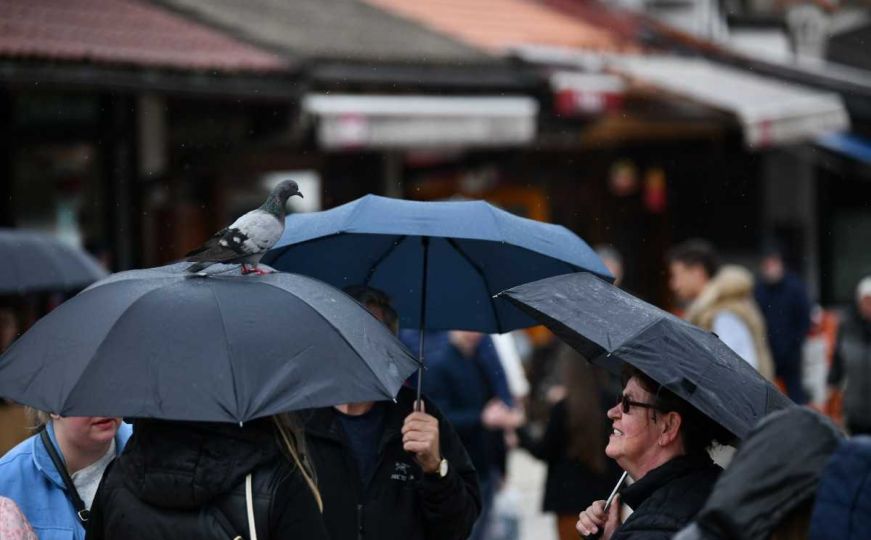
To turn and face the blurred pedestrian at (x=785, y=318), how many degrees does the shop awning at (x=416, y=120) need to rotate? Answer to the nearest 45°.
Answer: approximately 90° to its left

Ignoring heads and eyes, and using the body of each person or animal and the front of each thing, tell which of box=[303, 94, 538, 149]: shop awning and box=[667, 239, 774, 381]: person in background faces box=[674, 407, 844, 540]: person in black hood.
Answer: the shop awning

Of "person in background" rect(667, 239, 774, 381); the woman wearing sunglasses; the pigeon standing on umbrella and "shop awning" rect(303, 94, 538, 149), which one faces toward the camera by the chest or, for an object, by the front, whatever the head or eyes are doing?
the shop awning

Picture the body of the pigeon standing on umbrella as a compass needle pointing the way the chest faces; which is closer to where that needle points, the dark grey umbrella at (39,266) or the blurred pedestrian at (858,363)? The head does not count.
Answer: the blurred pedestrian

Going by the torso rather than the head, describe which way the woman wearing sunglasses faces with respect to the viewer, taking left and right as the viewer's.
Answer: facing to the left of the viewer

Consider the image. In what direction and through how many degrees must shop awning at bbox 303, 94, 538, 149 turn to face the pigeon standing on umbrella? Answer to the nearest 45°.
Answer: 0° — it already faces it

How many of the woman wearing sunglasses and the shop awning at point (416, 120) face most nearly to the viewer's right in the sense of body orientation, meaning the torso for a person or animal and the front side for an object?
0

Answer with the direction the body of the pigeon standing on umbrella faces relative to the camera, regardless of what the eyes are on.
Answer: to the viewer's right

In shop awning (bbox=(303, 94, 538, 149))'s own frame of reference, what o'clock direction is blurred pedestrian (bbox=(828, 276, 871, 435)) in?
The blurred pedestrian is roughly at 10 o'clock from the shop awning.

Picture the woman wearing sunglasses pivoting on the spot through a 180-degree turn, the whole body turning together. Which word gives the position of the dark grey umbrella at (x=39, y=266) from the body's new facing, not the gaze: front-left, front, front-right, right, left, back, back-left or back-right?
back-left

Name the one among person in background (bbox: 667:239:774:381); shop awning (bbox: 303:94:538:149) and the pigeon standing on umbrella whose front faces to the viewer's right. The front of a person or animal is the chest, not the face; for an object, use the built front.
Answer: the pigeon standing on umbrella

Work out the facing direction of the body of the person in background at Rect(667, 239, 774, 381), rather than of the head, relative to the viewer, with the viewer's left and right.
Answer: facing to the left of the viewer

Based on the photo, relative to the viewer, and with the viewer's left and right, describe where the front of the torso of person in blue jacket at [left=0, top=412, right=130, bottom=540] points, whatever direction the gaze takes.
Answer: facing the viewer and to the right of the viewer

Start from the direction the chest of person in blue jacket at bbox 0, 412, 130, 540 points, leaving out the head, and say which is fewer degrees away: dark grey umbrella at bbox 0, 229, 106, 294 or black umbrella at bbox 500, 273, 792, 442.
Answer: the black umbrella
